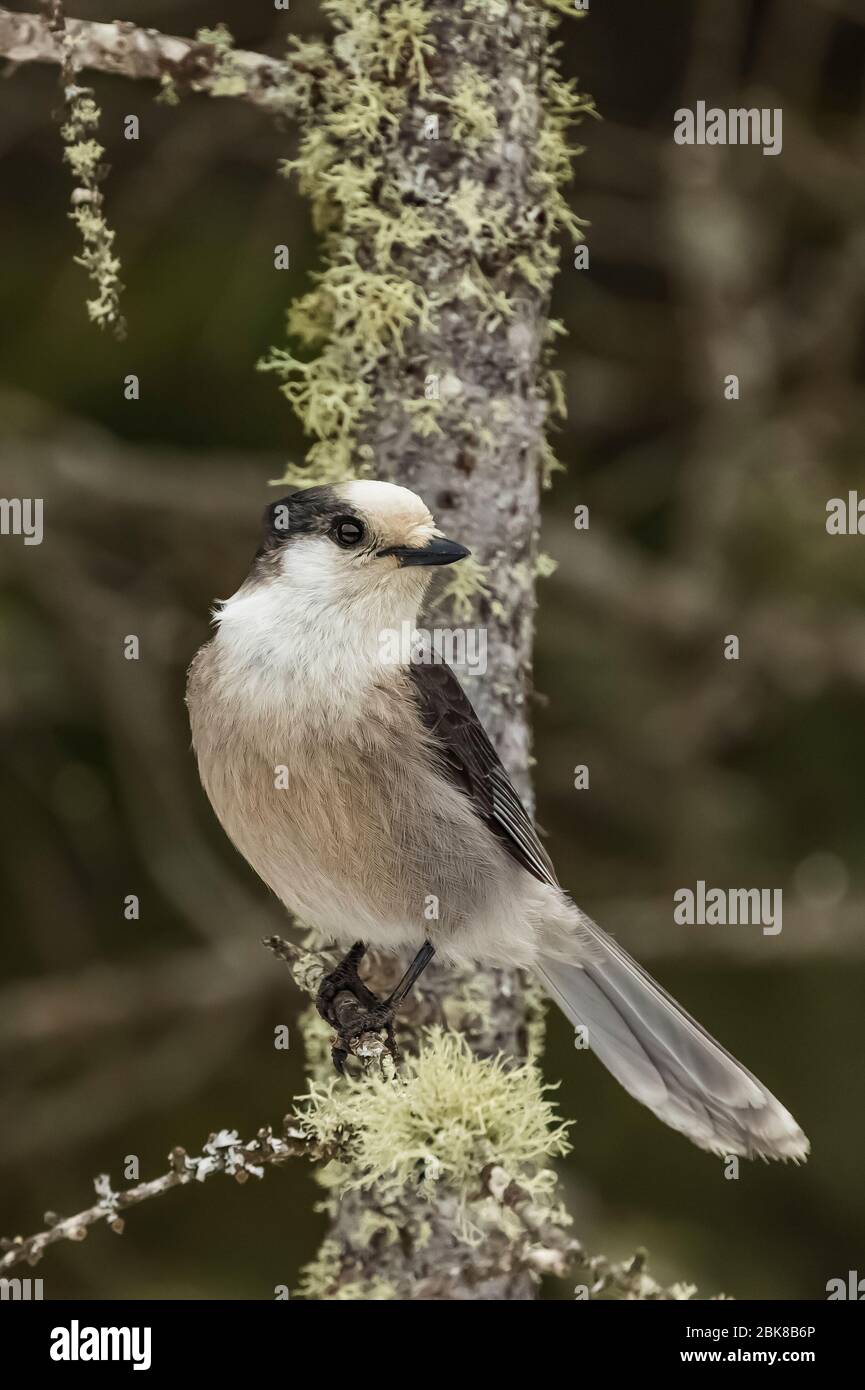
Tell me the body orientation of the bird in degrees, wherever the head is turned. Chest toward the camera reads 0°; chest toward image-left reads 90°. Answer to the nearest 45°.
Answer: approximately 45°
